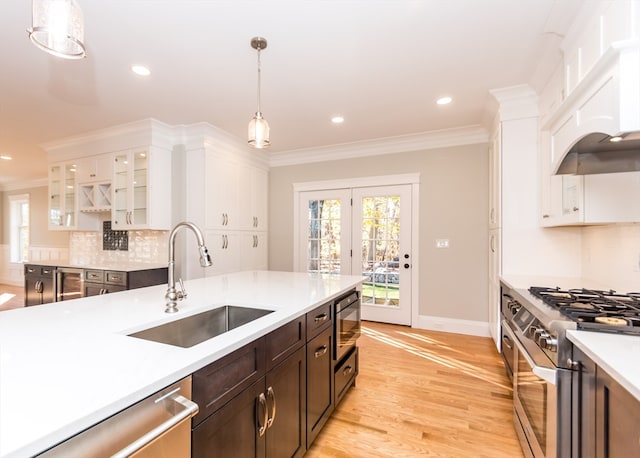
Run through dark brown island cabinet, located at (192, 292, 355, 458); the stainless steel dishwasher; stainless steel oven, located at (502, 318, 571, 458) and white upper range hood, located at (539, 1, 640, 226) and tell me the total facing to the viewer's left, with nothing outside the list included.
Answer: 2

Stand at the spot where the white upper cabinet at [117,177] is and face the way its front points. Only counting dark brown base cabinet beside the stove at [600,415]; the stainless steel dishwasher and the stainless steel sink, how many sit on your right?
0

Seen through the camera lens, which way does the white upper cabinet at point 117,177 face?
facing the viewer and to the left of the viewer

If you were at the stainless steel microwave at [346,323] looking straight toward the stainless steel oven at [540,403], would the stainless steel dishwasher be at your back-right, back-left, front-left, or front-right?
front-right

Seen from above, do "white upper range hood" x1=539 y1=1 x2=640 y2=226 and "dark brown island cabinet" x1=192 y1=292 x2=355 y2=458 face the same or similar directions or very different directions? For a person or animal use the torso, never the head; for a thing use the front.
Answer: very different directions

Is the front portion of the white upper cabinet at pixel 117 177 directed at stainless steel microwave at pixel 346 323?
no

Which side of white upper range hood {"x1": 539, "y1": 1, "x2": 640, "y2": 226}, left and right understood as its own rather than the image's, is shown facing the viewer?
left

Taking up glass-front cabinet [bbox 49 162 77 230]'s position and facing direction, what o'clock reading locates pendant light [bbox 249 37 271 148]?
The pendant light is roughly at 10 o'clock from the glass-front cabinet.

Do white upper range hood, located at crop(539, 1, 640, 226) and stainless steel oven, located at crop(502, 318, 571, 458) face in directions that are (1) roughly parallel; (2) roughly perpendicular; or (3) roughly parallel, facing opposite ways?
roughly parallel

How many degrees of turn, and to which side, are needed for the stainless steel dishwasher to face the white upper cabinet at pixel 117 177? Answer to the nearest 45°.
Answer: approximately 135° to its left

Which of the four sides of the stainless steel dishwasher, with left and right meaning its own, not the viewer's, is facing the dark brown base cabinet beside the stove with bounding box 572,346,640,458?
front

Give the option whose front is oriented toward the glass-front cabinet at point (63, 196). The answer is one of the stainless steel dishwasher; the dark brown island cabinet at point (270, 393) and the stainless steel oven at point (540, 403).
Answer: the stainless steel oven

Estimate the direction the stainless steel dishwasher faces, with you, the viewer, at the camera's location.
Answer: facing the viewer and to the right of the viewer

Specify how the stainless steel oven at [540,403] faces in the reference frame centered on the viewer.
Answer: facing to the left of the viewer

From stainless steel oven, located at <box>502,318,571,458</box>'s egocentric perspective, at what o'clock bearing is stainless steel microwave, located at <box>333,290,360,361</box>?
stainless steel microwave, located at <box>333,290,360,361</box> is roughly at 12 o'clock from stainless steel oven, located at <box>502,318,571,458</box>.
